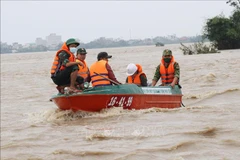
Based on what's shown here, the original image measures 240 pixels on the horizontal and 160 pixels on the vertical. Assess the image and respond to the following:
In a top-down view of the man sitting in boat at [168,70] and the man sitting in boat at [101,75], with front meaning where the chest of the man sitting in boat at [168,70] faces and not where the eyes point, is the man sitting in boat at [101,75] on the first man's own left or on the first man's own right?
on the first man's own right

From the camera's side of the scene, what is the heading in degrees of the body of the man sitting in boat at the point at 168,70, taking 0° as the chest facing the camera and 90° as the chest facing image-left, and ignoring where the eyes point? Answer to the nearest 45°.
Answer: approximately 0°

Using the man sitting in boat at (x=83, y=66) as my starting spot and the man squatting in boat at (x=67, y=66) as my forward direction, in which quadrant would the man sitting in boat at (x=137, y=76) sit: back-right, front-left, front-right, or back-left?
back-left

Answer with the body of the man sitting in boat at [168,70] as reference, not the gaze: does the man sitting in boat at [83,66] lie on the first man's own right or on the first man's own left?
on the first man's own right

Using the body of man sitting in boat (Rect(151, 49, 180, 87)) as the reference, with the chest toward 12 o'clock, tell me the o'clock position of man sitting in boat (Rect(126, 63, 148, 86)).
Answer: man sitting in boat (Rect(126, 63, 148, 86)) is roughly at 2 o'clock from man sitting in boat (Rect(151, 49, 180, 87)).
